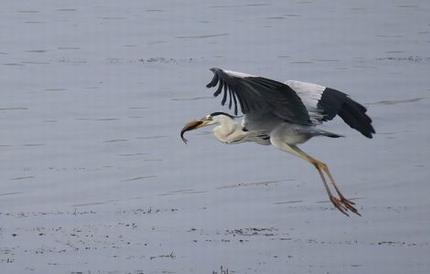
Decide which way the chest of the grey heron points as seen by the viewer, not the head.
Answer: to the viewer's left
